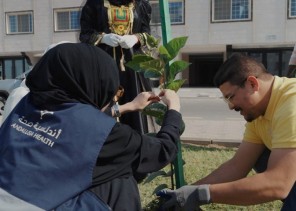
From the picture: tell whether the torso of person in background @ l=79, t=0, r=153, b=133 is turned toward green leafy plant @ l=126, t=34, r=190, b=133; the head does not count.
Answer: yes

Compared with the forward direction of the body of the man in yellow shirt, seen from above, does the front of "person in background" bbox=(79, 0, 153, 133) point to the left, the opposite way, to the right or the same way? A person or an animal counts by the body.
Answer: to the left

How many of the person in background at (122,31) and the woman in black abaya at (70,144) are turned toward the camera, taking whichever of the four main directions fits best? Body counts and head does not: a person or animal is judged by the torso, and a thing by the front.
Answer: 1

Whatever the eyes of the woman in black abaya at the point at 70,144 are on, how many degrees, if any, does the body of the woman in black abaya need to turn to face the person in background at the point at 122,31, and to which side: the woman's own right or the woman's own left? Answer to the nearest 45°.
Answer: approximately 45° to the woman's own left

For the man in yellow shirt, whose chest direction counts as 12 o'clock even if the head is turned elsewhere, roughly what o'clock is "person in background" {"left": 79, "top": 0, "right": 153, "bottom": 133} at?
The person in background is roughly at 2 o'clock from the man in yellow shirt.

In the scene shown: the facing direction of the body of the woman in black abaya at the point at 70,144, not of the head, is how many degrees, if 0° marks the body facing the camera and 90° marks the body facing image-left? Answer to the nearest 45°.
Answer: approximately 225°

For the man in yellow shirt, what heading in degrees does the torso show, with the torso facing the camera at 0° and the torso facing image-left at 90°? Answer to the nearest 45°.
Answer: approximately 90°

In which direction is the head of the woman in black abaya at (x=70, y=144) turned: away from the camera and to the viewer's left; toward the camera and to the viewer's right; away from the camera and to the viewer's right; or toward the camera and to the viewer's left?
away from the camera and to the viewer's right

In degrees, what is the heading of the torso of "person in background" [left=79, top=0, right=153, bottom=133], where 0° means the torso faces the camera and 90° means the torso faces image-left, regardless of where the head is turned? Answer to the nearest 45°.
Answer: approximately 0°

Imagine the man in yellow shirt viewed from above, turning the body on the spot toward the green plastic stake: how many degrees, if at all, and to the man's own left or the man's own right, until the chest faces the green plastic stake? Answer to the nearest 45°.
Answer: approximately 45° to the man's own right

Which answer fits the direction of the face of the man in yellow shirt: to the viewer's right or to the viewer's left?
to the viewer's left
